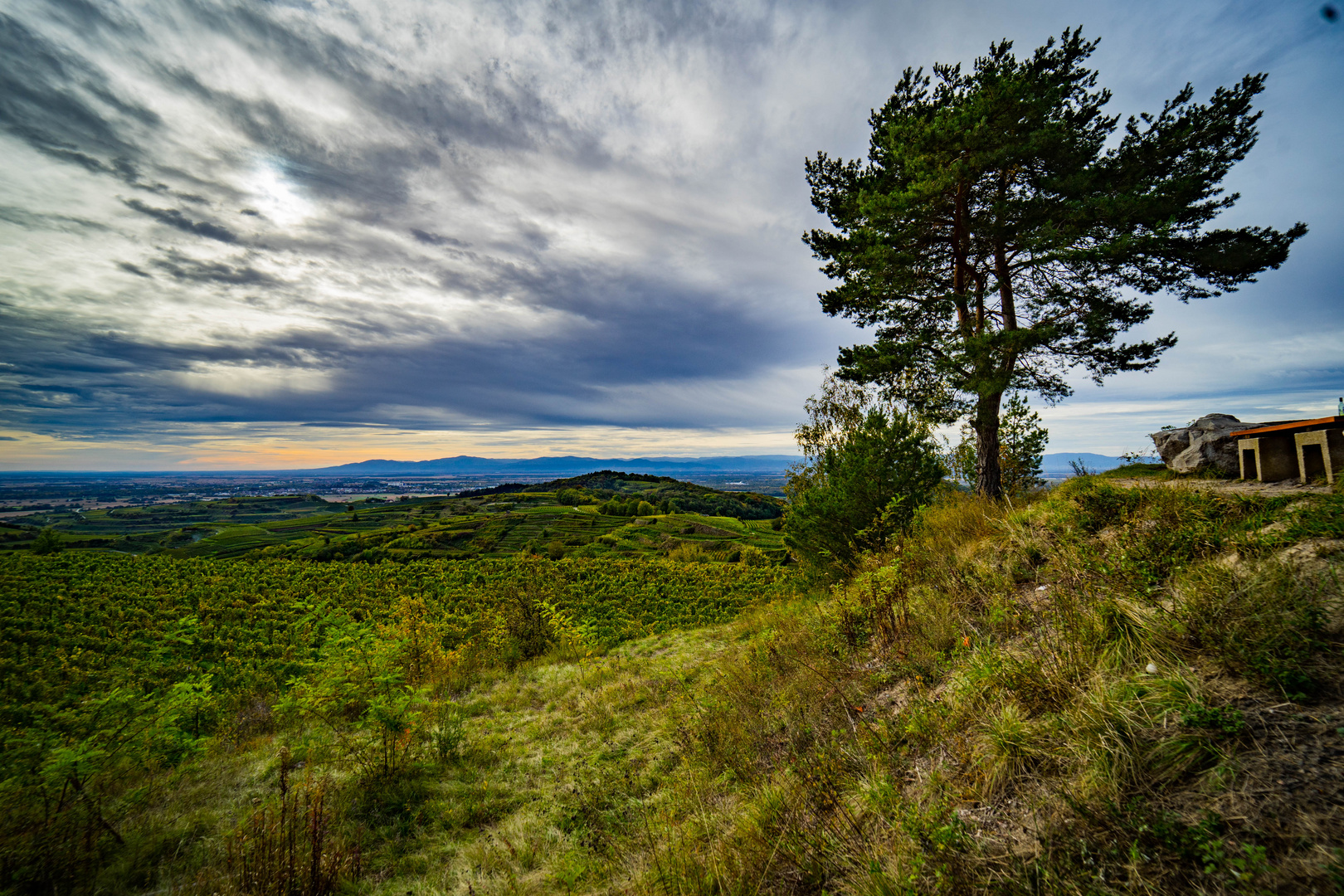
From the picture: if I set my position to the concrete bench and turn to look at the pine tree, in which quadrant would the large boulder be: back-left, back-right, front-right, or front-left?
front-right

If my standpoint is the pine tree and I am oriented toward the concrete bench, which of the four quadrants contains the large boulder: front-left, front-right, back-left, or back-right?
front-left
